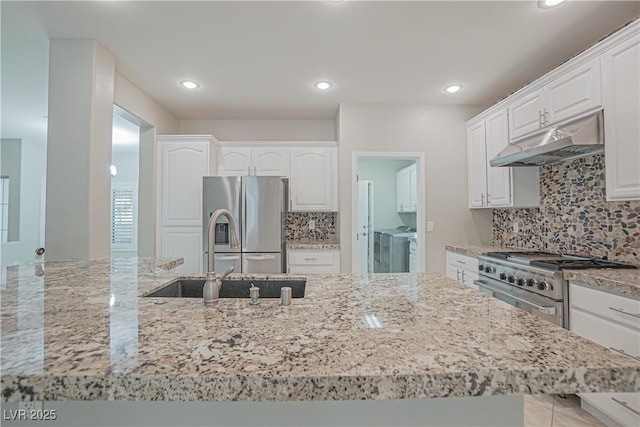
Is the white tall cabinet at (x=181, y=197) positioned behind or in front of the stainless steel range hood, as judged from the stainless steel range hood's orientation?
in front

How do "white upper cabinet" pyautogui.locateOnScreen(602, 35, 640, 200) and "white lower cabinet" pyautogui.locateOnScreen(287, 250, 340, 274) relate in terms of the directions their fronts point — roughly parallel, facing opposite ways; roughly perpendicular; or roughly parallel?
roughly perpendicular

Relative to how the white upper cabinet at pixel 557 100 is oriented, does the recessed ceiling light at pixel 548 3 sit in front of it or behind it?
in front

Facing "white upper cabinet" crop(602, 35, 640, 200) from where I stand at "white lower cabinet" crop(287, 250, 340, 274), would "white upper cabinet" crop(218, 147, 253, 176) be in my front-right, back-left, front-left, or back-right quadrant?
back-right

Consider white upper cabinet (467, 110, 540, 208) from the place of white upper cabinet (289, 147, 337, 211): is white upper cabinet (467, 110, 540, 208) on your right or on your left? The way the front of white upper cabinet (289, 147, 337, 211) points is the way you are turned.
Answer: on your left

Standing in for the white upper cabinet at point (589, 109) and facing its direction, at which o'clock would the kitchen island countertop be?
The kitchen island countertop is roughly at 11 o'clock from the white upper cabinet.

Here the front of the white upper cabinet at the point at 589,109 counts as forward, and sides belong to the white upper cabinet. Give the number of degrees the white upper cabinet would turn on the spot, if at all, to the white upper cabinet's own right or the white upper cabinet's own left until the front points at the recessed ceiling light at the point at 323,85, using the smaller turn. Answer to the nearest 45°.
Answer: approximately 45° to the white upper cabinet's own right

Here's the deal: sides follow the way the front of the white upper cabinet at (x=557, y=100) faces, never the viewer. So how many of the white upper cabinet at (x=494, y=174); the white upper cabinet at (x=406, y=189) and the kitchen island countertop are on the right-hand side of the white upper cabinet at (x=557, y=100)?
2

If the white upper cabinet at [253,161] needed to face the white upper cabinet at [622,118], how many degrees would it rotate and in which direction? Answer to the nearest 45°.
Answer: approximately 45° to its left

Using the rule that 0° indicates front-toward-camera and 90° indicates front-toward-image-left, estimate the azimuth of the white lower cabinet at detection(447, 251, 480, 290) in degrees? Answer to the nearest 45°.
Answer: approximately 45°

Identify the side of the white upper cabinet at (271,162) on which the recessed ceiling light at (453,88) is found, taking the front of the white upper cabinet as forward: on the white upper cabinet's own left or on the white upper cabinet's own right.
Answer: on the white upper cabinet's own left
